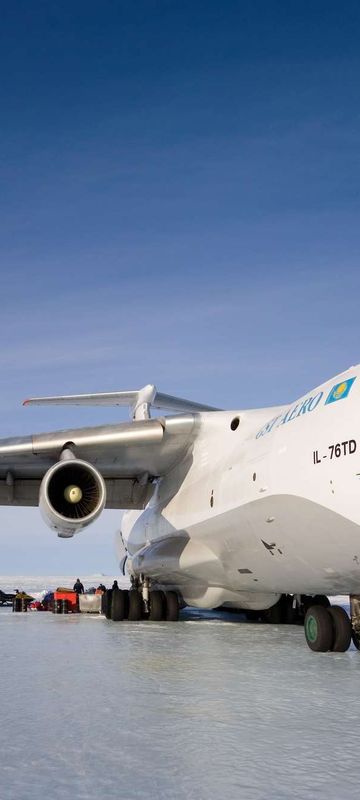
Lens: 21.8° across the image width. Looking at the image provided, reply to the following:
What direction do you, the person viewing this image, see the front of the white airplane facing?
facing the viewer and to the right of the viewer
